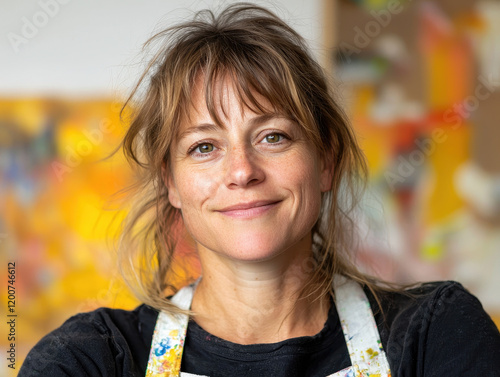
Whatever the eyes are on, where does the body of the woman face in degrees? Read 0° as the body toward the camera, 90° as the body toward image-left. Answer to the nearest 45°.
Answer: approximately 0°
